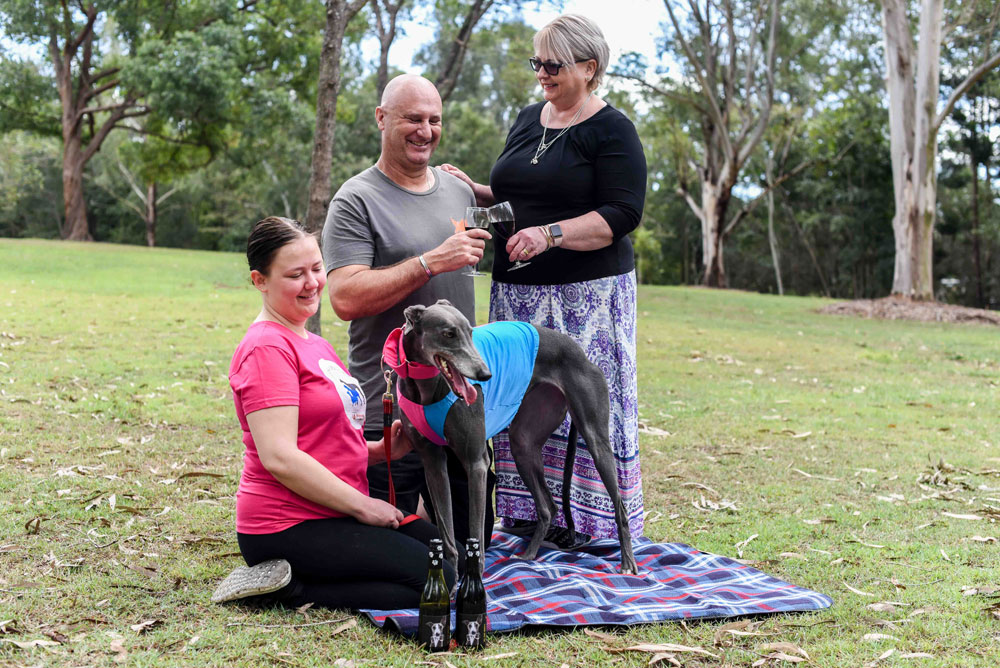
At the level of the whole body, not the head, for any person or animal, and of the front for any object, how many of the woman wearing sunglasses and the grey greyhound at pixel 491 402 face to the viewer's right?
0

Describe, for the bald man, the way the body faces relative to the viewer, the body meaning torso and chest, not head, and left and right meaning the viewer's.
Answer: facing the viewer and to the right of the viewer

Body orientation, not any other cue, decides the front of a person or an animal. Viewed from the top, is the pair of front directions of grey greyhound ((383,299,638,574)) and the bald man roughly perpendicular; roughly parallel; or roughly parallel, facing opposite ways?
roughly perpendicular

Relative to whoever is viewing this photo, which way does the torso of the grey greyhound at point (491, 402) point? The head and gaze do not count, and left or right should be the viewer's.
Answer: facing the viewer and to the left of the viewer

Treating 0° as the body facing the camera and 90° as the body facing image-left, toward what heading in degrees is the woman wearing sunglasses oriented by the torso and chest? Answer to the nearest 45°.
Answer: approximately 45°

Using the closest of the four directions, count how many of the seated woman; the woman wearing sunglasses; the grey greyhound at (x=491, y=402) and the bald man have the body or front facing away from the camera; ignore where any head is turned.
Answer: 0

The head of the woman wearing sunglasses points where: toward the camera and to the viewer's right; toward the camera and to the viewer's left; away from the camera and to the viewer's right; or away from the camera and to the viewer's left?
toward the camera and to the viewer's left

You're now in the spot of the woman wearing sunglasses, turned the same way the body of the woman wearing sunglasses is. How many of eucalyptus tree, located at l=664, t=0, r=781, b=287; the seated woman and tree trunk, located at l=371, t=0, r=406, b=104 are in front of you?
1
